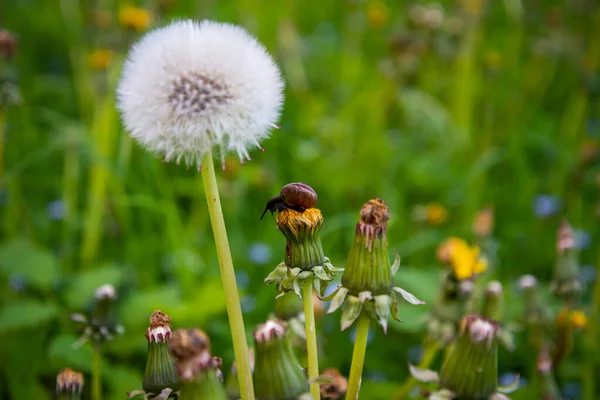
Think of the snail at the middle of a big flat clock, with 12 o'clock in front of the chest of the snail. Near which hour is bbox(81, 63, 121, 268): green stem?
The green stem is roughly at 2 o'clock from the snail.

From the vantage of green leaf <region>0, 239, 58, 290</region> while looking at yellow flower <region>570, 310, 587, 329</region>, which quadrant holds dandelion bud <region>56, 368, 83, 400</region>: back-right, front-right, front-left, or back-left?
front-right

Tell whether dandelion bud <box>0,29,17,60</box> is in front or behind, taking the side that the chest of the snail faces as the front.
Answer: in front

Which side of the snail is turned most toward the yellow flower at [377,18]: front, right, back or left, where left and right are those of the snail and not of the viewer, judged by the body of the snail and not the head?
right

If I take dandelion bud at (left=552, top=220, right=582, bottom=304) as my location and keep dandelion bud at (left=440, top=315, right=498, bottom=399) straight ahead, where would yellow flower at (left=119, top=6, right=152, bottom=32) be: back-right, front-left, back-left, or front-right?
back-right

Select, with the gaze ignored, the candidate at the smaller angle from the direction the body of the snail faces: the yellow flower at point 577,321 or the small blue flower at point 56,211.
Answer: the small blue flower

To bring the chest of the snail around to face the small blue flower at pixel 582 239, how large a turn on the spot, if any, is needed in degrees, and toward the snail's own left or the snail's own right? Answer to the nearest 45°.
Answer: approximately 135° to the snail's own right

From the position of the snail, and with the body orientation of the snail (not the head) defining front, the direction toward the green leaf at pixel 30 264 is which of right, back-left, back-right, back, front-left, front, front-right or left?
front-right

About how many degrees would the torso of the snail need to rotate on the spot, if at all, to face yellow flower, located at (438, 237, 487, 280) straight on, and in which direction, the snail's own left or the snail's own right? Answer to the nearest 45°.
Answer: approximately 135° to the snail's own right

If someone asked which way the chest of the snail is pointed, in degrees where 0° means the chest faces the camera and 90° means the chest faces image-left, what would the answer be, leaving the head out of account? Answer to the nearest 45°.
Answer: approximately 90°
